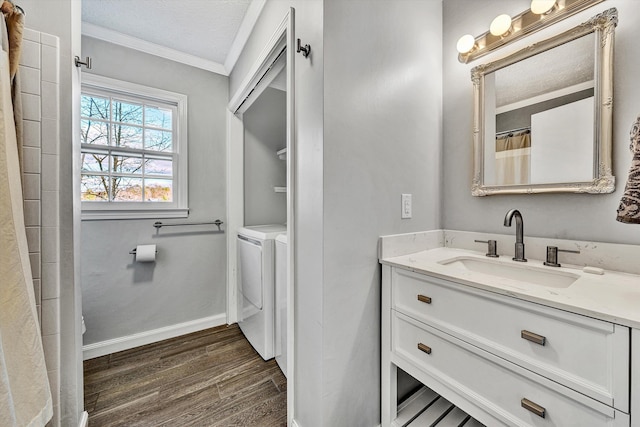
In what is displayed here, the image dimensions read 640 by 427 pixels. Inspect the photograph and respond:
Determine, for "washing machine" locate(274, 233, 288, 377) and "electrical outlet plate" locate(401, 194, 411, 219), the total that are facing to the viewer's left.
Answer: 1

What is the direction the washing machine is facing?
to the viewer's left

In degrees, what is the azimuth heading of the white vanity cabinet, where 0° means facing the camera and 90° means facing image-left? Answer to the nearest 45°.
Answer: approximately 45°

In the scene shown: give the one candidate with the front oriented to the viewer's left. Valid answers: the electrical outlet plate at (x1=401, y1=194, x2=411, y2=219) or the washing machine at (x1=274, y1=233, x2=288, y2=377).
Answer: the washing machine

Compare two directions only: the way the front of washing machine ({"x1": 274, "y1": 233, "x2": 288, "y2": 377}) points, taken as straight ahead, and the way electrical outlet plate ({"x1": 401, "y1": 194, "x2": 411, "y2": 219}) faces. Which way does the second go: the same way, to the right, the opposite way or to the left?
to the left

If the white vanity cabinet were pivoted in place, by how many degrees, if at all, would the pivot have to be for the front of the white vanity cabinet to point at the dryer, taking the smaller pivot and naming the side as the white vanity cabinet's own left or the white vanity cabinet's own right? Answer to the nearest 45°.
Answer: approximately 45° to the white vanity cabinet's own right

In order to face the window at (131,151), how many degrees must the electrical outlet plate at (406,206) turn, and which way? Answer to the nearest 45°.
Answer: approximately 135° to its right
